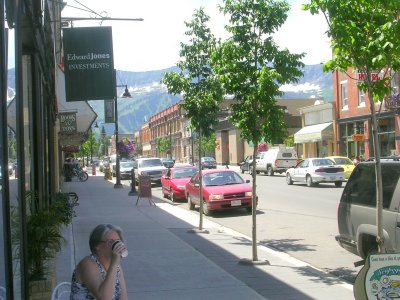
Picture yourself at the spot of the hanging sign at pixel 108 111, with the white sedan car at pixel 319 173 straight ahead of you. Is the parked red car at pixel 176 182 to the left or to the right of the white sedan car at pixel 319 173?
right

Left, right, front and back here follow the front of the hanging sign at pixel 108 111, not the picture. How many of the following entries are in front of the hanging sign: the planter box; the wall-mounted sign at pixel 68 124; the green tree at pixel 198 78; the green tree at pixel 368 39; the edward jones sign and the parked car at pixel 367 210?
6

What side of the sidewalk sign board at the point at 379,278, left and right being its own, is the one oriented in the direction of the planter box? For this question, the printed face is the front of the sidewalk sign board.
right

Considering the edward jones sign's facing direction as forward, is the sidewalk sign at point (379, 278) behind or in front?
in front

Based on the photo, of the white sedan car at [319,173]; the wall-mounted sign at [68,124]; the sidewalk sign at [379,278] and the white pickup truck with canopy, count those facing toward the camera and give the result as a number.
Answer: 2

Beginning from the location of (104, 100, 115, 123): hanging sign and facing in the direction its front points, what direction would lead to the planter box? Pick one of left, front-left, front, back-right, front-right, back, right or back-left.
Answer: front

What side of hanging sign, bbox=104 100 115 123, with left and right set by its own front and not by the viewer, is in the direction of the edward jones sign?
front

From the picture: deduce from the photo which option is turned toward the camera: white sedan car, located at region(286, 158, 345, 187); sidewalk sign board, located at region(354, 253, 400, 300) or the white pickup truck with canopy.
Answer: the sidewalk sign board

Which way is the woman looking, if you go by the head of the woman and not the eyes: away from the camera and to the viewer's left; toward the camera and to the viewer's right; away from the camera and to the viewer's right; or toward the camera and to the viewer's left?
toward the camera and to the viewer's right

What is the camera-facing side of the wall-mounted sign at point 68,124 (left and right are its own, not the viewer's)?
front

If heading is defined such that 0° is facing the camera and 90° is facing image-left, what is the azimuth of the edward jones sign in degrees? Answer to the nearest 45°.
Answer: approximately 0°

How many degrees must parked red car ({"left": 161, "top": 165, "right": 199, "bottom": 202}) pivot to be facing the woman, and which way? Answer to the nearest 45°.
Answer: approximately 45° to its right

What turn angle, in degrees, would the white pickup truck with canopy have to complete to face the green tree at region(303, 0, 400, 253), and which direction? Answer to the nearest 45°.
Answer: approximately 135° to its left

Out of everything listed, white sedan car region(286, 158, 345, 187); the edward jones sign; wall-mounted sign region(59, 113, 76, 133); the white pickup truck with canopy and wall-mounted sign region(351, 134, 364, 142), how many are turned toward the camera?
3

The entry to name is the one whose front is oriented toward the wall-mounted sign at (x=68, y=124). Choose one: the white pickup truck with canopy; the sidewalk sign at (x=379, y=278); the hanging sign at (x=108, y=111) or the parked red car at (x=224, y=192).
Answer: the hanging sign
